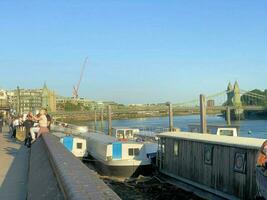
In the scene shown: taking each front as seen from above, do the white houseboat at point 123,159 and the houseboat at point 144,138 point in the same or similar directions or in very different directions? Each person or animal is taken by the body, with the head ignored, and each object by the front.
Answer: same or similar directions

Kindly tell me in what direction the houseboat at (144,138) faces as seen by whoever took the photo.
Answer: facing the viewer and to the right of the viewer

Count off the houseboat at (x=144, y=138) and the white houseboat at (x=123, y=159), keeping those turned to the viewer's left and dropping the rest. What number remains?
0
